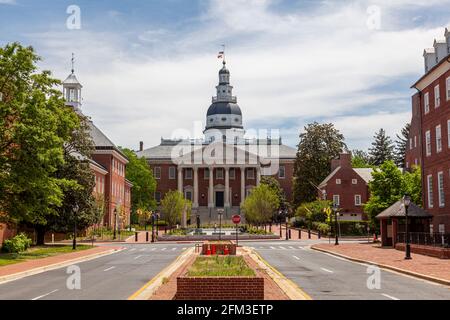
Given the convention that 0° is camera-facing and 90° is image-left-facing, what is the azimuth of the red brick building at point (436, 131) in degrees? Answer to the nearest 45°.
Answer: approximately 45°

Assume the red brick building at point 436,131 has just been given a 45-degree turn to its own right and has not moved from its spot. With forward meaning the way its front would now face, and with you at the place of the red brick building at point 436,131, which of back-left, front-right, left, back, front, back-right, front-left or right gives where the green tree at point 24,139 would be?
front-left

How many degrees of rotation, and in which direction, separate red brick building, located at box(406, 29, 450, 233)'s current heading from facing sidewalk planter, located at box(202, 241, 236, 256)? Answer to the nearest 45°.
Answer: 0° — it already faces it

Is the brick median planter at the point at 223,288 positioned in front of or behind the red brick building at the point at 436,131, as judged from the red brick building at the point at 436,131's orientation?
in front

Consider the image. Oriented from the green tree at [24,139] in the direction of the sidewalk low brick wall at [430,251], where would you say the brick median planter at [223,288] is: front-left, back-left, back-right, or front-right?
front-right
